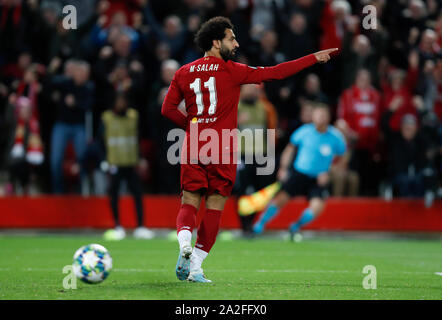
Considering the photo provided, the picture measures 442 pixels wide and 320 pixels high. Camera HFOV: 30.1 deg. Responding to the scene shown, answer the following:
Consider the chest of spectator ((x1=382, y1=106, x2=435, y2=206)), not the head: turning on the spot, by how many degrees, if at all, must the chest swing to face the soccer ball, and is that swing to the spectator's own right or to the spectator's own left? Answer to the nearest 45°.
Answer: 0° — they already face it

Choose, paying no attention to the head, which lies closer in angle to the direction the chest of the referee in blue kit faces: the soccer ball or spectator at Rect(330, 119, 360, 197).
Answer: the soccer ball

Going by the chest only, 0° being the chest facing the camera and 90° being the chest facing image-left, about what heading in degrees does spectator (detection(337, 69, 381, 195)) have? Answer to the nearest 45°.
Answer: approximately 0°

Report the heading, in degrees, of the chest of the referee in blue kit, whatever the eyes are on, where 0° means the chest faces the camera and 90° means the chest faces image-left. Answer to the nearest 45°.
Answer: approximately 0°
